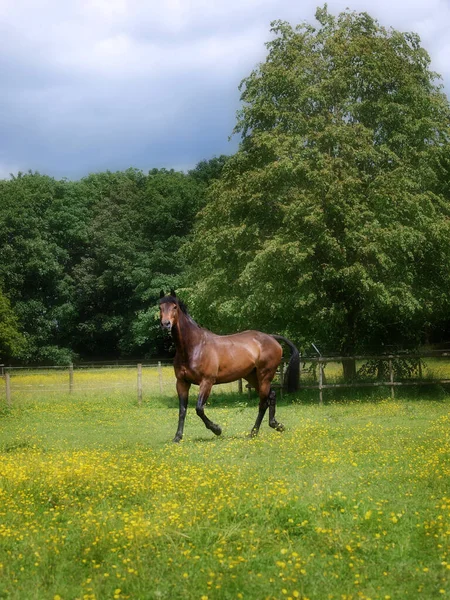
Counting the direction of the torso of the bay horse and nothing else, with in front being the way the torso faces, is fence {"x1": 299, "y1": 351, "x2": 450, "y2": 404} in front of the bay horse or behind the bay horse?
behind

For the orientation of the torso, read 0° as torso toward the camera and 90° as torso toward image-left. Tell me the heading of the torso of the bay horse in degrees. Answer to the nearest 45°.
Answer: approximately 45°

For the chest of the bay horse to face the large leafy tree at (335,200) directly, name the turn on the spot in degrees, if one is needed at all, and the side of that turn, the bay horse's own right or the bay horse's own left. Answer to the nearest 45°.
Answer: approximately 135° to the bay horse's own right
